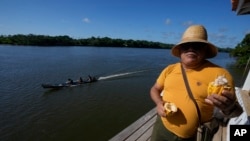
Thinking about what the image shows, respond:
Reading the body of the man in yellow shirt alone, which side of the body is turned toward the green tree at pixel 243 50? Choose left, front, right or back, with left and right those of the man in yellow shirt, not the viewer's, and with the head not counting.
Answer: back

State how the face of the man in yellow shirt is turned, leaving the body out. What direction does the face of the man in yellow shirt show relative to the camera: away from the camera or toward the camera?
toward the camera

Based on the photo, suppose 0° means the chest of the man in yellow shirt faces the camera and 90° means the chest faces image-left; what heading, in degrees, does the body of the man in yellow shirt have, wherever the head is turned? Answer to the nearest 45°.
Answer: approximately 0°
